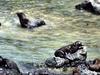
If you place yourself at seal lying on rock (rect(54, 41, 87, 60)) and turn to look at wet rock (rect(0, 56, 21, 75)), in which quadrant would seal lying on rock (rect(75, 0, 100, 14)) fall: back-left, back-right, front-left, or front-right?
back-right

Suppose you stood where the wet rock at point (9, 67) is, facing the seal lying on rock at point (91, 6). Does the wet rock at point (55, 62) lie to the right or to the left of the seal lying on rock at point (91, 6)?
right
